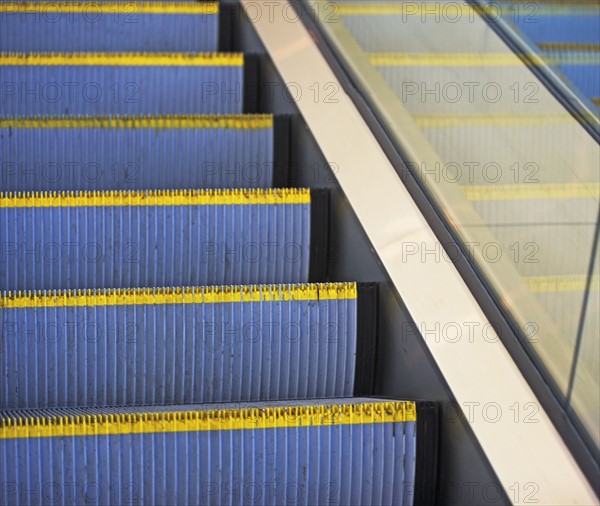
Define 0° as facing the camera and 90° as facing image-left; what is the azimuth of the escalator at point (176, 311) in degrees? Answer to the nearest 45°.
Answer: approximately 0°
